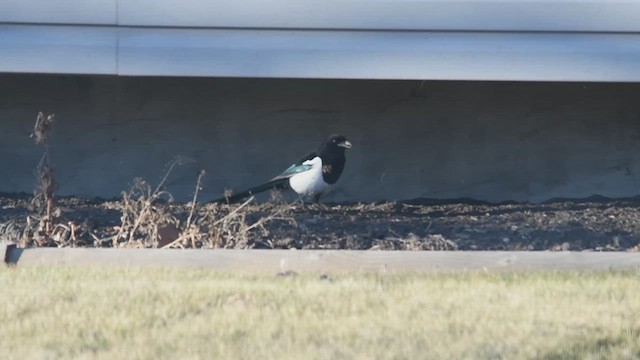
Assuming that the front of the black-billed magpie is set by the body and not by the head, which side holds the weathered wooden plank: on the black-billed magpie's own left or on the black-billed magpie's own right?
on the black-billed magpie's own right

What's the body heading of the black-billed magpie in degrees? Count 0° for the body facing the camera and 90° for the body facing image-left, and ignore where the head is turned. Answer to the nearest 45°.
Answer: approximately 270°

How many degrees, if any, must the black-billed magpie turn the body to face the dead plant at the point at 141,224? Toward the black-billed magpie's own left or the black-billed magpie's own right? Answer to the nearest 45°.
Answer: approximately 135° to the black-billed magpie's own right

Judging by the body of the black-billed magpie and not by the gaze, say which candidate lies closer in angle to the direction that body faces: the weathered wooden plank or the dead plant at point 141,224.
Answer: the weathered wooden plank
